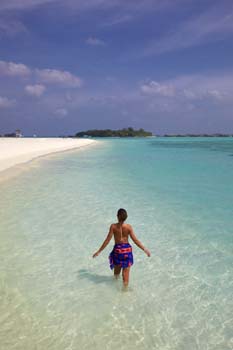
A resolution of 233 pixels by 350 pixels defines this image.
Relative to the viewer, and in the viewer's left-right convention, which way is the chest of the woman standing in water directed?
facing away from the viewer
